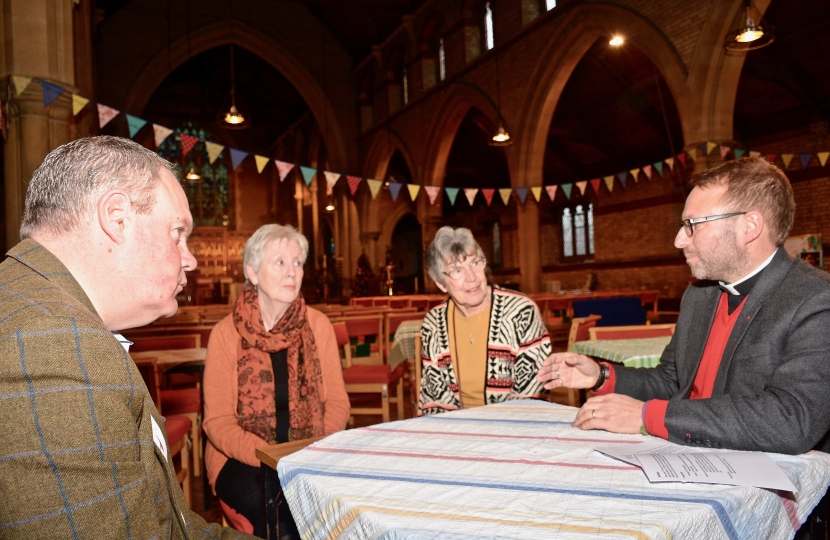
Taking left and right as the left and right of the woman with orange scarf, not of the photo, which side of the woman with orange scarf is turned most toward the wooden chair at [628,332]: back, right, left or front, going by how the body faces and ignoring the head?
left

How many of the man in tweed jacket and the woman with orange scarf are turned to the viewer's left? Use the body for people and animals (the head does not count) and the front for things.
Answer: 0

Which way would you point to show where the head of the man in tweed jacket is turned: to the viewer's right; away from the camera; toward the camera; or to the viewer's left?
to the viewer's right

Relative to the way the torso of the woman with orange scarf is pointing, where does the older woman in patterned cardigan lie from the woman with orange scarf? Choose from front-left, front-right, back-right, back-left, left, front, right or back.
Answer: front-left

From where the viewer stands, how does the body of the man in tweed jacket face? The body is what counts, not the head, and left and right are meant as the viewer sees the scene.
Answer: facing to the right of the viewer

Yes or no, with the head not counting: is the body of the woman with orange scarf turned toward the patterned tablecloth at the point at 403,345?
no

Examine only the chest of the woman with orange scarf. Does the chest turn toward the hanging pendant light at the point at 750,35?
no

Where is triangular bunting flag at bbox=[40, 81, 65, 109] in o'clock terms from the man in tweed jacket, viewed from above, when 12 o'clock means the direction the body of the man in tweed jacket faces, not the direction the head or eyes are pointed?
The triangular bunting flag is roughly at 9 o'clock from the man in tweed jacket.

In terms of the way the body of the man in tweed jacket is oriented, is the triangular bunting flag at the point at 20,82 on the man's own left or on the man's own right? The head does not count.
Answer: on the man's own left

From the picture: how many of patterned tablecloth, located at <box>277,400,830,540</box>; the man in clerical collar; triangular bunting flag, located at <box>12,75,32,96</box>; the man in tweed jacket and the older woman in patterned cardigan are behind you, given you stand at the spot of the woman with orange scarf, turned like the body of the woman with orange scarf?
1

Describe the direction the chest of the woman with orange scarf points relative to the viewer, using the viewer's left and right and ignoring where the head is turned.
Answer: facing the viewer and to the right of the viewer

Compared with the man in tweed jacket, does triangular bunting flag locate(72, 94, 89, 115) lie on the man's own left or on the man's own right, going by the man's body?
on the man's own left

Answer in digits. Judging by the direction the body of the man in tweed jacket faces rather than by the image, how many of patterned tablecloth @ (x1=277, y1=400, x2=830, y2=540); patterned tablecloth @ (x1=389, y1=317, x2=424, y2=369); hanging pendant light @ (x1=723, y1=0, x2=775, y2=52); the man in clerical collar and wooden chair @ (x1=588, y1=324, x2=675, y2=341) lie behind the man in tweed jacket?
0

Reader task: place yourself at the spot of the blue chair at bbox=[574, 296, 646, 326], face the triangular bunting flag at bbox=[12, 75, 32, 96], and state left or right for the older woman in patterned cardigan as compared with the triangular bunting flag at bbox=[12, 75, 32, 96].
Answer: left

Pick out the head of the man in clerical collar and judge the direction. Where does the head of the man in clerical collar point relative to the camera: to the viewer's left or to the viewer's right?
to the viewer's left

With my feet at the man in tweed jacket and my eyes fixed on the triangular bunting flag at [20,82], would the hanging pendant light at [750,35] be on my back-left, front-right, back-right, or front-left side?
front-right

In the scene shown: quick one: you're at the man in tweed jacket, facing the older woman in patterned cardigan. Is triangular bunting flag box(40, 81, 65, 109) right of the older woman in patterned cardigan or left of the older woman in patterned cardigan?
left

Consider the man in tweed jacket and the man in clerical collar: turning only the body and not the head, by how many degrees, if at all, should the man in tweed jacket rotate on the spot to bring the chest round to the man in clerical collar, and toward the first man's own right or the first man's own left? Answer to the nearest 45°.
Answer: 0° — they already face them

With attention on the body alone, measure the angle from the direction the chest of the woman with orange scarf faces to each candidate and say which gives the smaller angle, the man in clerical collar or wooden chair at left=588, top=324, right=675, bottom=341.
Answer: the man in clerical collar

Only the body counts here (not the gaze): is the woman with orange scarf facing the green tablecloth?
no
